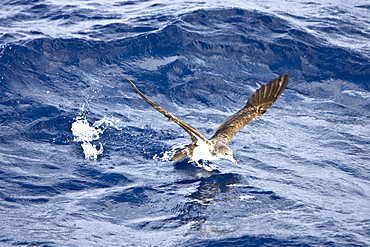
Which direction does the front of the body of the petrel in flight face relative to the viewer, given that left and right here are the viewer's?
facing the viewer and to the right of the viewer
